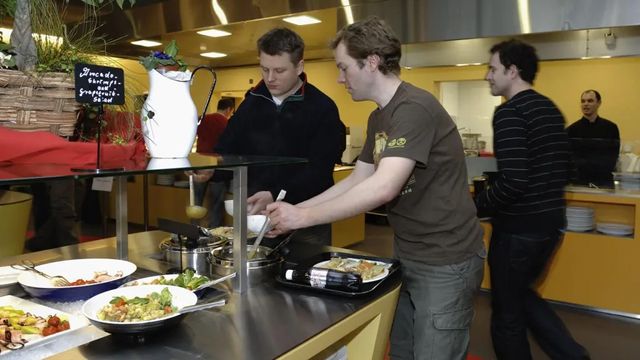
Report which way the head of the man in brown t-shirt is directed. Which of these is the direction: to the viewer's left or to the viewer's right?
to the viewer's left

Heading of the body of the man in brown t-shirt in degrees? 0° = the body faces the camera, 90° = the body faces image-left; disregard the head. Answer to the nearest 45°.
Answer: approximately 90°

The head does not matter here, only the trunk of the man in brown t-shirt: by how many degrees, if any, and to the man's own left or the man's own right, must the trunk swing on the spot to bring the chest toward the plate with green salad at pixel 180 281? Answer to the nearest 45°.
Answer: approximately 45° to the man's own left

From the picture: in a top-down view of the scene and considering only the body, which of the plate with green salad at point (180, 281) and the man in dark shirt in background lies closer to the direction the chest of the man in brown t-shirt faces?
the plate with green salad

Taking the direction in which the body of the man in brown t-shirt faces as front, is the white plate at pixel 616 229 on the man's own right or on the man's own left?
on the man's own right

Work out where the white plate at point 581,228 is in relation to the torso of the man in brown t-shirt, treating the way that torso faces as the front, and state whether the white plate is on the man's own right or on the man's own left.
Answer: on the man's own right

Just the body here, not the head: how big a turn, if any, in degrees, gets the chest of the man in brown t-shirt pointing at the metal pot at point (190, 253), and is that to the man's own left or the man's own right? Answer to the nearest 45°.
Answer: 0° — they already face it

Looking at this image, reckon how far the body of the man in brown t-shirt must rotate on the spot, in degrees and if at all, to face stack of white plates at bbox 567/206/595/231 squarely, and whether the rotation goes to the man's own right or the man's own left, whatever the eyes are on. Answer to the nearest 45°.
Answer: approximately 135° to the man's own right
